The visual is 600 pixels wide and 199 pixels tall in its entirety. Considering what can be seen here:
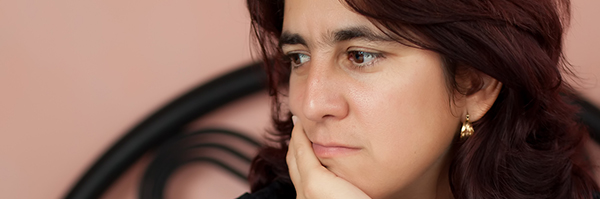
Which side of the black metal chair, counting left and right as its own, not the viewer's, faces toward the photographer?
front

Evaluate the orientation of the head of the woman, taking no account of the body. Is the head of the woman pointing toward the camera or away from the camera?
toward the camera

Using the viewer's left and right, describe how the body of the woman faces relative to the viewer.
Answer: facing the viewer and to the left of the viewer
